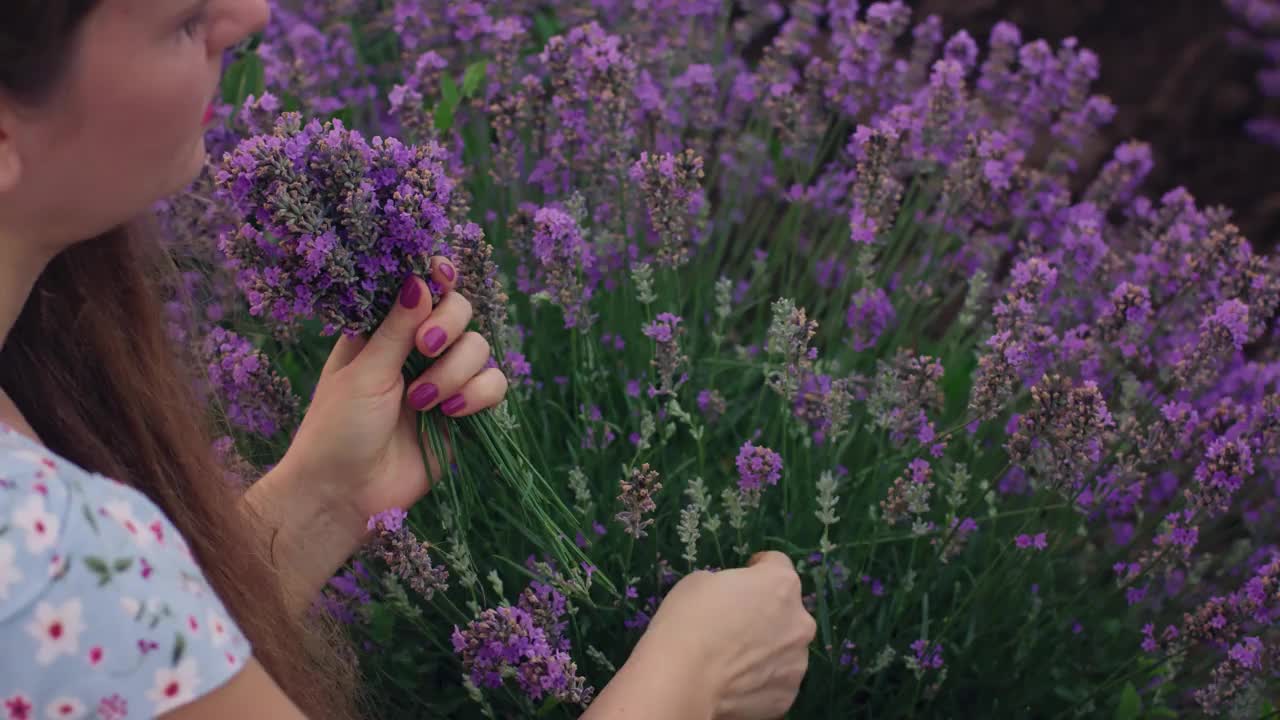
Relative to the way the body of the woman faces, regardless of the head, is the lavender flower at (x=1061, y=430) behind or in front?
in front

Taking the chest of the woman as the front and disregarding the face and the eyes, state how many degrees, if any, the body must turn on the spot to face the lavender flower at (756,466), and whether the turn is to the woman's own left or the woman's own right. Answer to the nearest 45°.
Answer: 0° — they already face it

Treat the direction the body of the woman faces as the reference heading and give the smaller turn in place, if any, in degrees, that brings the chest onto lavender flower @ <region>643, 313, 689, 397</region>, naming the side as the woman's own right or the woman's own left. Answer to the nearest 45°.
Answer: approximately 45° to the woman's own left

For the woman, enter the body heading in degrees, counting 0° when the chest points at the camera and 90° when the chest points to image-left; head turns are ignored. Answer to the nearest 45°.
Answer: approximately 270°

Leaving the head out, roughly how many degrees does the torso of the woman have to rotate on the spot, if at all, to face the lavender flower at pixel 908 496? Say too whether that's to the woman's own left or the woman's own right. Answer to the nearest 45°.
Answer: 0° — they already face it

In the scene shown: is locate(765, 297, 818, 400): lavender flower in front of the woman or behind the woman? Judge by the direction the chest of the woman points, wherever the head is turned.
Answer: in front

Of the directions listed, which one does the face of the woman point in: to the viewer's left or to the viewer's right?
to the viewer's right
